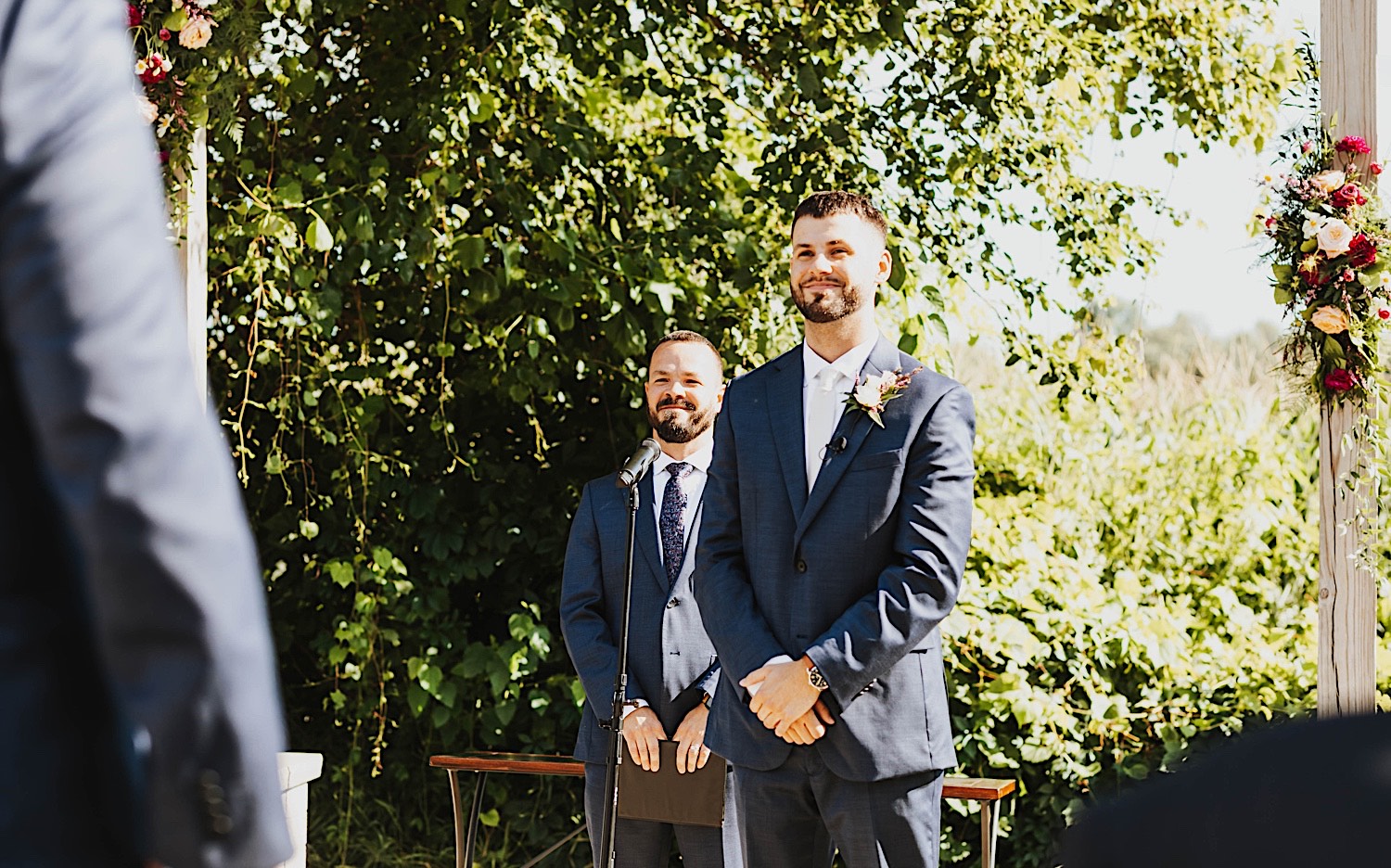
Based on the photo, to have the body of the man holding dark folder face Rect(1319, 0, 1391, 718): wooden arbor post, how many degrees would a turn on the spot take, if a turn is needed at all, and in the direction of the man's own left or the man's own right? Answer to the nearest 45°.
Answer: approximately 90° to the man's own left

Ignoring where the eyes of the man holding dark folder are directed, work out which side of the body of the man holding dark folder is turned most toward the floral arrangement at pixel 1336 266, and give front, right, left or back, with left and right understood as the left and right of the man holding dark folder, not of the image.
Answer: left

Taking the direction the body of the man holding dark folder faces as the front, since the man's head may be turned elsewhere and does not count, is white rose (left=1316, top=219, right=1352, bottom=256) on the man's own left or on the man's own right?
on the man's own left

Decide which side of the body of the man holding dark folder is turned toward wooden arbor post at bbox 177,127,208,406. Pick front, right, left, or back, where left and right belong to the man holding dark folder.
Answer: right

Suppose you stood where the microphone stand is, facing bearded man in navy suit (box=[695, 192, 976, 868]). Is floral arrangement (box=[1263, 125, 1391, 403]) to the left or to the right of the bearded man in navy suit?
left

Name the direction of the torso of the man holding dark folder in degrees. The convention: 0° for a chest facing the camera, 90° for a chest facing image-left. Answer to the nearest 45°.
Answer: approximately 0°
